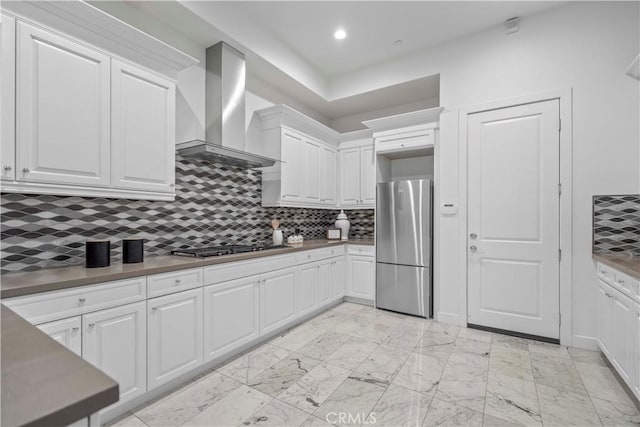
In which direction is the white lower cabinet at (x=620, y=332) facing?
to the viewer's left

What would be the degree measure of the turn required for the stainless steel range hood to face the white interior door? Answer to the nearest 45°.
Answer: approximately 45° to its left

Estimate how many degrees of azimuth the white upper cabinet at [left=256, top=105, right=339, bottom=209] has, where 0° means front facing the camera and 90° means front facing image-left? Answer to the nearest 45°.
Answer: approximately 315°

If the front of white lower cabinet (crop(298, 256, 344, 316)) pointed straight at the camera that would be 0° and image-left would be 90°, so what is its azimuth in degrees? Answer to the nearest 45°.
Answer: approximately 315°

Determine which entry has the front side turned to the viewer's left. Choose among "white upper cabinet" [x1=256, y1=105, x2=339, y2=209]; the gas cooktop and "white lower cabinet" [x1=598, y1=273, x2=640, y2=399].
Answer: the white lower cabinet

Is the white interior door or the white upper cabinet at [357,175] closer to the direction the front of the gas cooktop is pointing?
the white interior door

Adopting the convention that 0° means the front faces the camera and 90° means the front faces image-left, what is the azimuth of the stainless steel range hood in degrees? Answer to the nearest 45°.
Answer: approximately 315°

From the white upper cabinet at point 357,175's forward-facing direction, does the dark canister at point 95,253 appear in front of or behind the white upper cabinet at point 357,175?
in front

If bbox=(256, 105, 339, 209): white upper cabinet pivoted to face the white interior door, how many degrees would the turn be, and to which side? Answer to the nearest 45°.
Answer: approximately 45° to its left

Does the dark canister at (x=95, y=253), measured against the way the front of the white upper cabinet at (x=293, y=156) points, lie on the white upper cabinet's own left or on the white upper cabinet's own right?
on the white upper cabinet's own right
